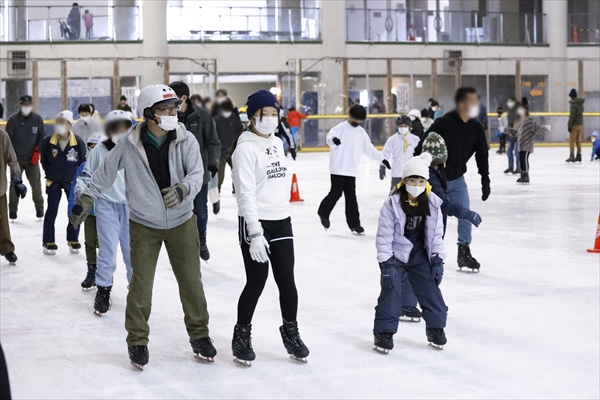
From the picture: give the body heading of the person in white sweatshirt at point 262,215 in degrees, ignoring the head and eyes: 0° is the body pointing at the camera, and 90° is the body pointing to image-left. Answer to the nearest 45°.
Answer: approximately 315°

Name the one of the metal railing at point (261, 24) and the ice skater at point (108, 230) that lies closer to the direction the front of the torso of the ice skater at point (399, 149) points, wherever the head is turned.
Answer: the ice skater

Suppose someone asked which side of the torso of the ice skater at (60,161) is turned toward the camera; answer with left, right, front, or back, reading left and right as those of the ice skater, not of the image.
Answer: front

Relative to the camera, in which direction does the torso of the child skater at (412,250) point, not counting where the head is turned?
toward the camera

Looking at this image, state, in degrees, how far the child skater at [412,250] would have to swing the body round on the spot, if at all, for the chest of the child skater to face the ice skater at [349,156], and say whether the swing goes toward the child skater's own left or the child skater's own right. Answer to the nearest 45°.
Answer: approximately 180°

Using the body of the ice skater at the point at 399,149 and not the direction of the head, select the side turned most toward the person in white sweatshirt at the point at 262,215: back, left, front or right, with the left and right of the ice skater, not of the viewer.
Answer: front

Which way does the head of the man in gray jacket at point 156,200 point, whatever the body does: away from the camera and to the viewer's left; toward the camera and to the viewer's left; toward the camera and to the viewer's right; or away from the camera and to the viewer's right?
toward the camera and to the viewer's right

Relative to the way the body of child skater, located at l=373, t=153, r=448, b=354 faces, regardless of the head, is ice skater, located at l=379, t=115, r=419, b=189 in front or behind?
behind

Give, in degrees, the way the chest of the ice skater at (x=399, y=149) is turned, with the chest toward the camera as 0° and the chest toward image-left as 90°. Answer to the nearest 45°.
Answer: approximately 0°

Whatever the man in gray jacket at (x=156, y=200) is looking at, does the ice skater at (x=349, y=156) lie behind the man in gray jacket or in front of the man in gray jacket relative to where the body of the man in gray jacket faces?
behind

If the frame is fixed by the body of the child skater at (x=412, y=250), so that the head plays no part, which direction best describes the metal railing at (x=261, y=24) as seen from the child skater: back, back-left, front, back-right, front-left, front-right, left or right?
back

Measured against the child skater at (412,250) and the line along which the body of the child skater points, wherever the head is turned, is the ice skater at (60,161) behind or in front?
behind

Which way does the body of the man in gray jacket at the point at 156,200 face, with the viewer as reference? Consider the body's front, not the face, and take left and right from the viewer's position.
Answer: facing the viewer
